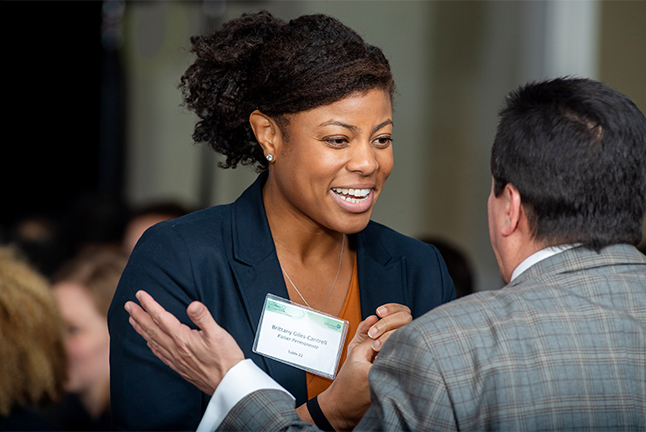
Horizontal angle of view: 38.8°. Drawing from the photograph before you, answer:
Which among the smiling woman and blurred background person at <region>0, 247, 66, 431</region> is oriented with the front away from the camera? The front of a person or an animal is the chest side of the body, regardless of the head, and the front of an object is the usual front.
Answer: the blurred background person

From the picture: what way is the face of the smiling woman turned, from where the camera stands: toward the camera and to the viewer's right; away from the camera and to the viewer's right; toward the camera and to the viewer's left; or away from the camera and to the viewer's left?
toward the camera and to the viewer's right

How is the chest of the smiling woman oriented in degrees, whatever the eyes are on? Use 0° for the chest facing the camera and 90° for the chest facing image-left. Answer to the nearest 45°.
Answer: approximately 315°

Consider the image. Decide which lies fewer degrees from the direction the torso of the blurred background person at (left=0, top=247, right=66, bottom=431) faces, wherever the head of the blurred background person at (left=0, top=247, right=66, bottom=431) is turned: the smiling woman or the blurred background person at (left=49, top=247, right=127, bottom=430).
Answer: the blurred background person

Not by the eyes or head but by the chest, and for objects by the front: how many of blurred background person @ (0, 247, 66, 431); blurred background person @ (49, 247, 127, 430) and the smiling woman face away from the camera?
1

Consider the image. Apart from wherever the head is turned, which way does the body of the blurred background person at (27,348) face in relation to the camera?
away from the camera

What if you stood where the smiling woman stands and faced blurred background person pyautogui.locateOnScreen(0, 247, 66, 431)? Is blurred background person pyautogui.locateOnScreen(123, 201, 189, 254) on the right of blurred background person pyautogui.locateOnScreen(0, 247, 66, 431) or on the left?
right

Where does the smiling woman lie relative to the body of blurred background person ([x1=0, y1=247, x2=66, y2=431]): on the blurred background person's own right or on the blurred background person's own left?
on the blurred background person's own right

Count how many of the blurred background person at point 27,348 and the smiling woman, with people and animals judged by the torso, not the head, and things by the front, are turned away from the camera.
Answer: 1

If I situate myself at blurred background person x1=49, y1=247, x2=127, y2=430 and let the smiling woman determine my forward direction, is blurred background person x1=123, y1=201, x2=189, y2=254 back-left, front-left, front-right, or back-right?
back-left

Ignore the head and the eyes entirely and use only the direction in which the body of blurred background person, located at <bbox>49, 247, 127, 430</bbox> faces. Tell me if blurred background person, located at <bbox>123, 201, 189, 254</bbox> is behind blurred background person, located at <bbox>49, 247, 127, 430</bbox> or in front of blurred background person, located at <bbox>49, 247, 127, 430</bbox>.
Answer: behind
